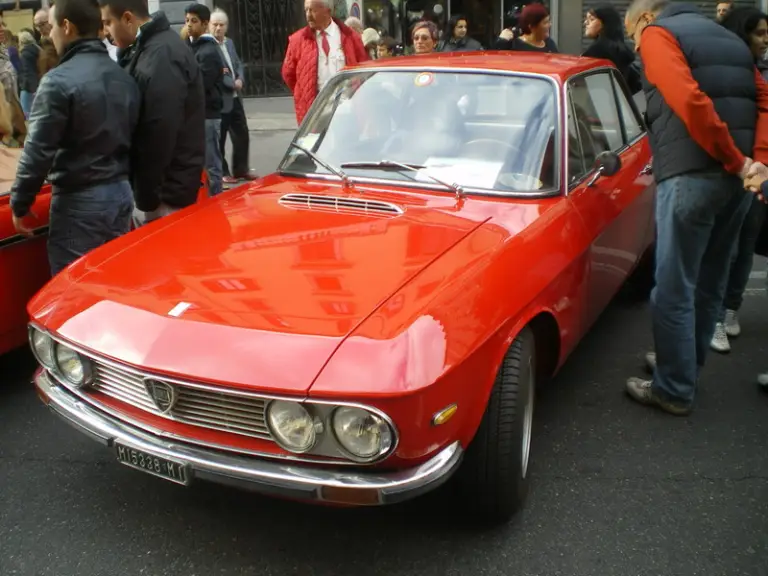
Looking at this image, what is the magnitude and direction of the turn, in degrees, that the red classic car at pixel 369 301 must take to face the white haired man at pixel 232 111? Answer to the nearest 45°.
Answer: approximately 135° to its right

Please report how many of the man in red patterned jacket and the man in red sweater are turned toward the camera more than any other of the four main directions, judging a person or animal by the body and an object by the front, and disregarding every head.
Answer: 1

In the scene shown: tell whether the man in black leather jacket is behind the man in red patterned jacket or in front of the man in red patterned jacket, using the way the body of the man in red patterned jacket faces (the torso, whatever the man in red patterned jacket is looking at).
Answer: in front

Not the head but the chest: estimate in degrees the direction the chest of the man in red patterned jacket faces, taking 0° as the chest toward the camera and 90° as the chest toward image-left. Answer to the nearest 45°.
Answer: approximately 0°

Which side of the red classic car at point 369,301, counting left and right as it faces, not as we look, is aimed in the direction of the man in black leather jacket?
right

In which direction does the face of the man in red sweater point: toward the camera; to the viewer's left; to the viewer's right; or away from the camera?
to the viewer's left

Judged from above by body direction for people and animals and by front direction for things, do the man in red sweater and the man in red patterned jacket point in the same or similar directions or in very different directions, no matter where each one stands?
very different directions

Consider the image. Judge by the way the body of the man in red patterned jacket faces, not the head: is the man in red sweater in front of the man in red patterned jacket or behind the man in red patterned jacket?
in front

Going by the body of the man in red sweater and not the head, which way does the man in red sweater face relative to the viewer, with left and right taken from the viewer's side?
facing away from the viewer and to the left of the viewer
